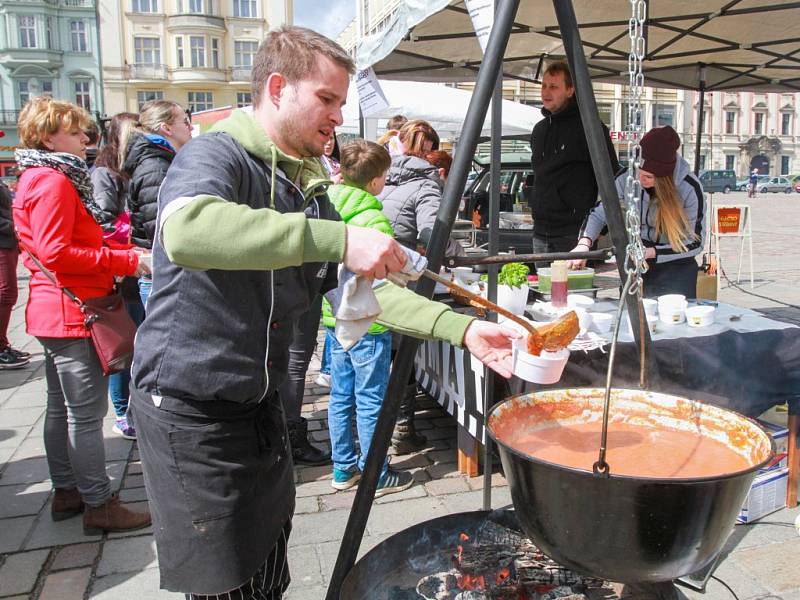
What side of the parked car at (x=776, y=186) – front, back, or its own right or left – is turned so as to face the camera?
left

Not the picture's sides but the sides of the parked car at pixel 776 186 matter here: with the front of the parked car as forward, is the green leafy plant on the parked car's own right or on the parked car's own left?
on the parked car's own left

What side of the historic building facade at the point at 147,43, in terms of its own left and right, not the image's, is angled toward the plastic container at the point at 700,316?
front

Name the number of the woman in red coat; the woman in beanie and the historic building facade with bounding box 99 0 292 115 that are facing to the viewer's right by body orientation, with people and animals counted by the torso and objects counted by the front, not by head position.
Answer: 1

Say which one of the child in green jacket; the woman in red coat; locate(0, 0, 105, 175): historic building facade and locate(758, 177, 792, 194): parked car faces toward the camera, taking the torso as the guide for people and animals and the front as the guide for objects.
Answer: the historic building facade

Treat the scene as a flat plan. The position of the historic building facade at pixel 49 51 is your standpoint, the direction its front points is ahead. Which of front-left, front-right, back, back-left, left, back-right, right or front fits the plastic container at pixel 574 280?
front

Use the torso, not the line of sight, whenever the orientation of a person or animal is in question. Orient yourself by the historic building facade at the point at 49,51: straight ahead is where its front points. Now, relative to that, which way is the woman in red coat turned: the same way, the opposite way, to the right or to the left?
to the left

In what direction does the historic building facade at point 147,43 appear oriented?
toward the camera

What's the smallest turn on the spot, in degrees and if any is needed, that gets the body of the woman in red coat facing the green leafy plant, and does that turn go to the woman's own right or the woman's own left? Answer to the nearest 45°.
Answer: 0° — they already face it

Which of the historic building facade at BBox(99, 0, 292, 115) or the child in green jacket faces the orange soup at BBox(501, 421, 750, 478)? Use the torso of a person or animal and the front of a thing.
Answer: the historic building facade

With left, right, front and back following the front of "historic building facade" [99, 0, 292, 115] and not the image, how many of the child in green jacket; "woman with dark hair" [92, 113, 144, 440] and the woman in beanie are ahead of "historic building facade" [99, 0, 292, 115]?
3

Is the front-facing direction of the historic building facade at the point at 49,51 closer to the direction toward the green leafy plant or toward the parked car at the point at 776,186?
the green leafy plant

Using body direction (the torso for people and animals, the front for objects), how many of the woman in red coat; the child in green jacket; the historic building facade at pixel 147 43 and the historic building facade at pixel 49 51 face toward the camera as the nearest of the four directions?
2

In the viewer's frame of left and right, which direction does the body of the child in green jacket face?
facing away from the viewer and to the right of the viewer

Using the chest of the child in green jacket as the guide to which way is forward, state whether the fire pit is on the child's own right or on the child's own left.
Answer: on the child's own right

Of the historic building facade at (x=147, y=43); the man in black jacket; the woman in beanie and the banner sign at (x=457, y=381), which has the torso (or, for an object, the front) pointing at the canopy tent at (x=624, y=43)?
the historic building facade

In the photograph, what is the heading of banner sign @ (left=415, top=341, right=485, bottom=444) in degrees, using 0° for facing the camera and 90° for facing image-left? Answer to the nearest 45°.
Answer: approximately 45°
